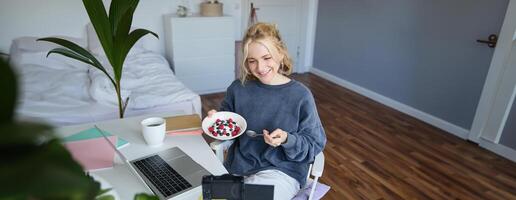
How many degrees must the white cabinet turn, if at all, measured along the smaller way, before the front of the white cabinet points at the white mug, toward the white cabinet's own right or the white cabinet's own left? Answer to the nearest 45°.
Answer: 0° — it already faces it

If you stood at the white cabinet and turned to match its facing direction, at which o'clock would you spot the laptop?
The laptop is roughly at 12 o'clock from the white cabinet.

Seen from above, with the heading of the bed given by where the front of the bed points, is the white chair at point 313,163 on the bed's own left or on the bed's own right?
on the bed's own right

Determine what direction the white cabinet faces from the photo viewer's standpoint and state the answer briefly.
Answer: facing the viewer

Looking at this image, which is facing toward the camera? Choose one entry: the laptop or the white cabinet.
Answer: the white cabinet

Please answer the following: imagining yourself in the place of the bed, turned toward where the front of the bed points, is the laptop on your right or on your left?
on your right

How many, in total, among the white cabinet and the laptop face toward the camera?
1

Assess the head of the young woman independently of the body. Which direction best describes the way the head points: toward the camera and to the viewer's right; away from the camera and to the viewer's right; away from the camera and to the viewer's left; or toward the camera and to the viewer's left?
toward the camera and to the viewer's left

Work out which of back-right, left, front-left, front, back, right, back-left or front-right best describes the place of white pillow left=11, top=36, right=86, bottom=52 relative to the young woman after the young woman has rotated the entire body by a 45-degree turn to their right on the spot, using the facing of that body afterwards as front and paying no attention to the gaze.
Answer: front-right

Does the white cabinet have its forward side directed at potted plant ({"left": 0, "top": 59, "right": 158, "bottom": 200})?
yes

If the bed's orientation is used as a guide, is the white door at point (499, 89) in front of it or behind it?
in front

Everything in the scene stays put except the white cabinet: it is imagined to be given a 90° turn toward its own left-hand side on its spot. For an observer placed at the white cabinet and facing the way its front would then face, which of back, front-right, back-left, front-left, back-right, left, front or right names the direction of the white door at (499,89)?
front-right

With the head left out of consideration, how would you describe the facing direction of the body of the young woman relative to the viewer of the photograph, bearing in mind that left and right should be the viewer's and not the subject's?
facing the viewer and to the left of the viewer
